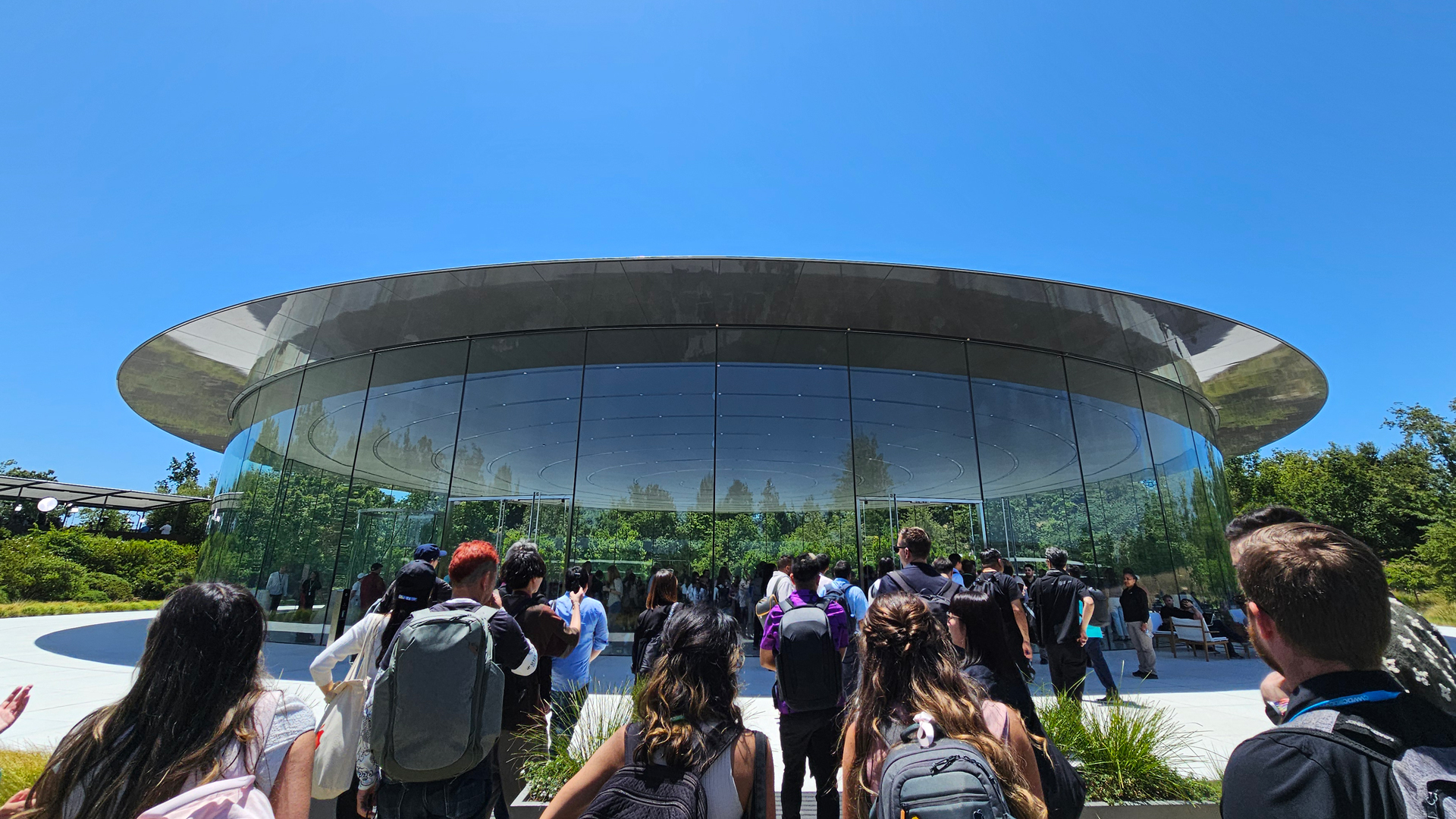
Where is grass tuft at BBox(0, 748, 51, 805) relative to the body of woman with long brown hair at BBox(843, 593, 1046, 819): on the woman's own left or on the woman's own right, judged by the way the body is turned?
on the woman's own left

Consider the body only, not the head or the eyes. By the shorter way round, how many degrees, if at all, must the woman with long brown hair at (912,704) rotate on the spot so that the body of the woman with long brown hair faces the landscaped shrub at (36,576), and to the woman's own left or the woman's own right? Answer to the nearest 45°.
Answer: approximately 90° to the woman's own left

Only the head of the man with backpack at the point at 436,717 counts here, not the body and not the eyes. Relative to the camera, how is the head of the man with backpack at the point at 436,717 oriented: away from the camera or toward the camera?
away from the camera

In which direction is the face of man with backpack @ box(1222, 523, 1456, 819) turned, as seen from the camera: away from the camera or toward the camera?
away from the camera

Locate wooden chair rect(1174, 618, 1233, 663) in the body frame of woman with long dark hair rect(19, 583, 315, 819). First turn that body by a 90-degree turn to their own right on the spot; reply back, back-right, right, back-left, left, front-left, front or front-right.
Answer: front

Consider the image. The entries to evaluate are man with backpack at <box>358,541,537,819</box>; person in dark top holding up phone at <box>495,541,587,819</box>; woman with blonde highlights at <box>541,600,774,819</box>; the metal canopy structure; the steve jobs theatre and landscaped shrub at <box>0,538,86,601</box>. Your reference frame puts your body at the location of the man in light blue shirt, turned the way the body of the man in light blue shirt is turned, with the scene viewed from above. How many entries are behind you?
3

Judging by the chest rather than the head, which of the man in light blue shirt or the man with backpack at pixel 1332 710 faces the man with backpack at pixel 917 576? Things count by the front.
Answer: the man with backpack at pixel 1332 710

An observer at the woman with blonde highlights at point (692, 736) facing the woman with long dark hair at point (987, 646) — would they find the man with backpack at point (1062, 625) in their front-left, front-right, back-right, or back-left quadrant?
front-left

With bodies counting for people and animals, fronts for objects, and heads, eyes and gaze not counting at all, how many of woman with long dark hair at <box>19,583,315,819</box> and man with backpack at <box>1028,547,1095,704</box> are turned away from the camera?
2

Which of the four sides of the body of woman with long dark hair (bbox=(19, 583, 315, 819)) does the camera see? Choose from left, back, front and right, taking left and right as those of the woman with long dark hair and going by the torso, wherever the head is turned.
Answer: back

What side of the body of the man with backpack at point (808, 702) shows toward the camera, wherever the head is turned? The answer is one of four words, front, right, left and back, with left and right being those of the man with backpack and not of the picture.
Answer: back

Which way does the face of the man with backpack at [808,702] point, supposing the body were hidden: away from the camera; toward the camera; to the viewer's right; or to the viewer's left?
away from the camera

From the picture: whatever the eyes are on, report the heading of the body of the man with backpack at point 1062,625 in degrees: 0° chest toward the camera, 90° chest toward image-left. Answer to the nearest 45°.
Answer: approximately 180°

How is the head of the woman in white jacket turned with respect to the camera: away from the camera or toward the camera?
away from the camera

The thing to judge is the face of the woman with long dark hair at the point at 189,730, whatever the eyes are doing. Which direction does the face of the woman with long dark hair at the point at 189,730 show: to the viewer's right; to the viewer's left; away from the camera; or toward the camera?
away from the camera

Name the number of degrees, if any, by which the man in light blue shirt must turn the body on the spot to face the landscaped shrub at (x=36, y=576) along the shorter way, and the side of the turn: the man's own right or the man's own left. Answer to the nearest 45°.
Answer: approximately 45° to the man's own left

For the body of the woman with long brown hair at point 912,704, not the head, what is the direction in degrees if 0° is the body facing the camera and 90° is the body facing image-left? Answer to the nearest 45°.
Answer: approximately 180°
